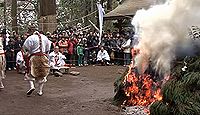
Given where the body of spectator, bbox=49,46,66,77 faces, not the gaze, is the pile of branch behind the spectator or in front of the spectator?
in front

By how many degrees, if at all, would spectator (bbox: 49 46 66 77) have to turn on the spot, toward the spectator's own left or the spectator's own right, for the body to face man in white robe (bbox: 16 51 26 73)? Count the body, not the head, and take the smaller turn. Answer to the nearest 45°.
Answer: approximately 90° to the spectator's own right

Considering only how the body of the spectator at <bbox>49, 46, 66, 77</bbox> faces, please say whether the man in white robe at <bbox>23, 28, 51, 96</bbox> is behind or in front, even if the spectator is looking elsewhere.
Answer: in front

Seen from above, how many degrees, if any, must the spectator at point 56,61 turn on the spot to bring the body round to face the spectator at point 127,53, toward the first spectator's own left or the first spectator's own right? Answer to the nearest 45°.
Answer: approximately 135° to the first spectator's own left

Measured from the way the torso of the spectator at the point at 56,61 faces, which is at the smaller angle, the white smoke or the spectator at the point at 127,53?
the white smoke

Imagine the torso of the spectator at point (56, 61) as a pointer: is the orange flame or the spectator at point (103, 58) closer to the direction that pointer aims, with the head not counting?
the orange flame

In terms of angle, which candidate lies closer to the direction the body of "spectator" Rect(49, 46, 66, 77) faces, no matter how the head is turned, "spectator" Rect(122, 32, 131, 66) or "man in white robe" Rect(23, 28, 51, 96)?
the man in white robe

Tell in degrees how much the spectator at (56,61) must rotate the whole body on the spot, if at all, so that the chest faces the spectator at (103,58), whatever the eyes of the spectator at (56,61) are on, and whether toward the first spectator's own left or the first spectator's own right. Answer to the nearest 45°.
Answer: approximately 135° to the first spectator's own left

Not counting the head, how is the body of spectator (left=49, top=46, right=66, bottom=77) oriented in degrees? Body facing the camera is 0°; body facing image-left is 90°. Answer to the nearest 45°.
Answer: approximately 0°

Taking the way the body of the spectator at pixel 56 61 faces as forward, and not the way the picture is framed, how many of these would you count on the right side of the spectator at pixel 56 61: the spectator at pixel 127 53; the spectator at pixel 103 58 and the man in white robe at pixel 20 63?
1
